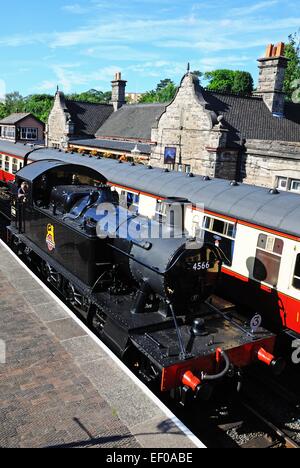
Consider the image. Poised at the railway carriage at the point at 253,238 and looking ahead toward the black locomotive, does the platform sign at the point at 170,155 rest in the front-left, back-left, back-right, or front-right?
back-right

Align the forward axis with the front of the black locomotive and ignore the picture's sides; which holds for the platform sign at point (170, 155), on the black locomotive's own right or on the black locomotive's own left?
on the black locomotive's own left

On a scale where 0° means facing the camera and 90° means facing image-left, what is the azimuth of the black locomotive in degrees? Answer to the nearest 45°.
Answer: approximately 315°

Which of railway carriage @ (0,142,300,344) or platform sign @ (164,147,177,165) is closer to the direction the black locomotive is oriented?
the railway carriage

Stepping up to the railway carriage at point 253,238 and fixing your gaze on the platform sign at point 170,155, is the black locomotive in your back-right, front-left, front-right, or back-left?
back-left
